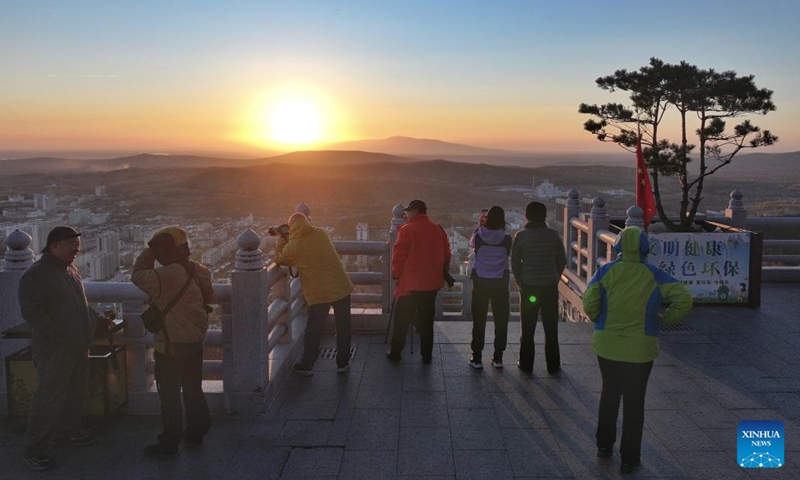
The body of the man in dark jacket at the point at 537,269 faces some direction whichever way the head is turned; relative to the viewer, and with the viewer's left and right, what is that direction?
facing away from the viewer

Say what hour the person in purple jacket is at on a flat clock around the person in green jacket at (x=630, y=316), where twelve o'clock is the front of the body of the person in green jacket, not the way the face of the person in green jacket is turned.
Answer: The person in purple jacket is roughly at 11 o'clock from the person in green jacket.

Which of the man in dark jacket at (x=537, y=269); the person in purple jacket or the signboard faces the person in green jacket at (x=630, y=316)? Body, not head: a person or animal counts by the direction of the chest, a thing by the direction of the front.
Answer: the signboard

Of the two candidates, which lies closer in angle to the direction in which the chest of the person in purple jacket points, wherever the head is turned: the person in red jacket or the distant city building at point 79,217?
the distant city building

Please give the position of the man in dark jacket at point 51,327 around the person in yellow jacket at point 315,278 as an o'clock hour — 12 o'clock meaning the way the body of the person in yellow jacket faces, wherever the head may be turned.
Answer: The man in dark jacket is roughly at 9 o'clock from the person in yellow jacket.

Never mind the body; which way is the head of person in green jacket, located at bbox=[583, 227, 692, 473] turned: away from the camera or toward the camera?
away from the camera

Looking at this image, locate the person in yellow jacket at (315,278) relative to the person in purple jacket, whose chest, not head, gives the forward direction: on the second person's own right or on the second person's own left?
on the second person's own left

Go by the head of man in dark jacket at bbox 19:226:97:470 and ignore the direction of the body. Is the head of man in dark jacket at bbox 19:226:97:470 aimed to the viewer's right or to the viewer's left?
to the viewer's right

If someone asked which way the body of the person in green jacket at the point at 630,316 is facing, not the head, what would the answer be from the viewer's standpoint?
away from the camera

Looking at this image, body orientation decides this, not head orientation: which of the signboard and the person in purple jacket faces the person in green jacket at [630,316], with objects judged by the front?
the signboard

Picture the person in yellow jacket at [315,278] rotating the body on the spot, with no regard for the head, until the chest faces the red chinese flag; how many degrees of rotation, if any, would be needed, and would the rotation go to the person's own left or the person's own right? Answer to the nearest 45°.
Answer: approximately 90° to the person's own right

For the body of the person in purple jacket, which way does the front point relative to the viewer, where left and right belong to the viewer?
facing away from the viewer

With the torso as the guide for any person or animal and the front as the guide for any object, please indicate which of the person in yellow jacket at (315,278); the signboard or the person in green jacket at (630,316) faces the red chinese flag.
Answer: the person in green jacket at (630,316)

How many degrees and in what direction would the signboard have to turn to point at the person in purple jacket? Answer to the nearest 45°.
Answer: approximately 45° to its right

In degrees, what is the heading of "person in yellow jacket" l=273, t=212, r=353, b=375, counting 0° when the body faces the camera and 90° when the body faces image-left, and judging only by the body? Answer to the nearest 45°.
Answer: approximately 135°

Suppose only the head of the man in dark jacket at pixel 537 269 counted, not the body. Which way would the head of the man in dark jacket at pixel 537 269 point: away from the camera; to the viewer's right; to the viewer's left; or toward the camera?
away from the camera

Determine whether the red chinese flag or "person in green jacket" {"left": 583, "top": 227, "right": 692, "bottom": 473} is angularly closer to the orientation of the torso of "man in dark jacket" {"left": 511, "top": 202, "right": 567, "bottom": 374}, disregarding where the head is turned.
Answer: the red chinese flag

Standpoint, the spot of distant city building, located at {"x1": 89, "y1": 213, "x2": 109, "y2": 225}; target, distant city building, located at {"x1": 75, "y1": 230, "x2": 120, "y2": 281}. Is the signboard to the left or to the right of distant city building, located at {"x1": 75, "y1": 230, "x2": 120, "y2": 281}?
left
